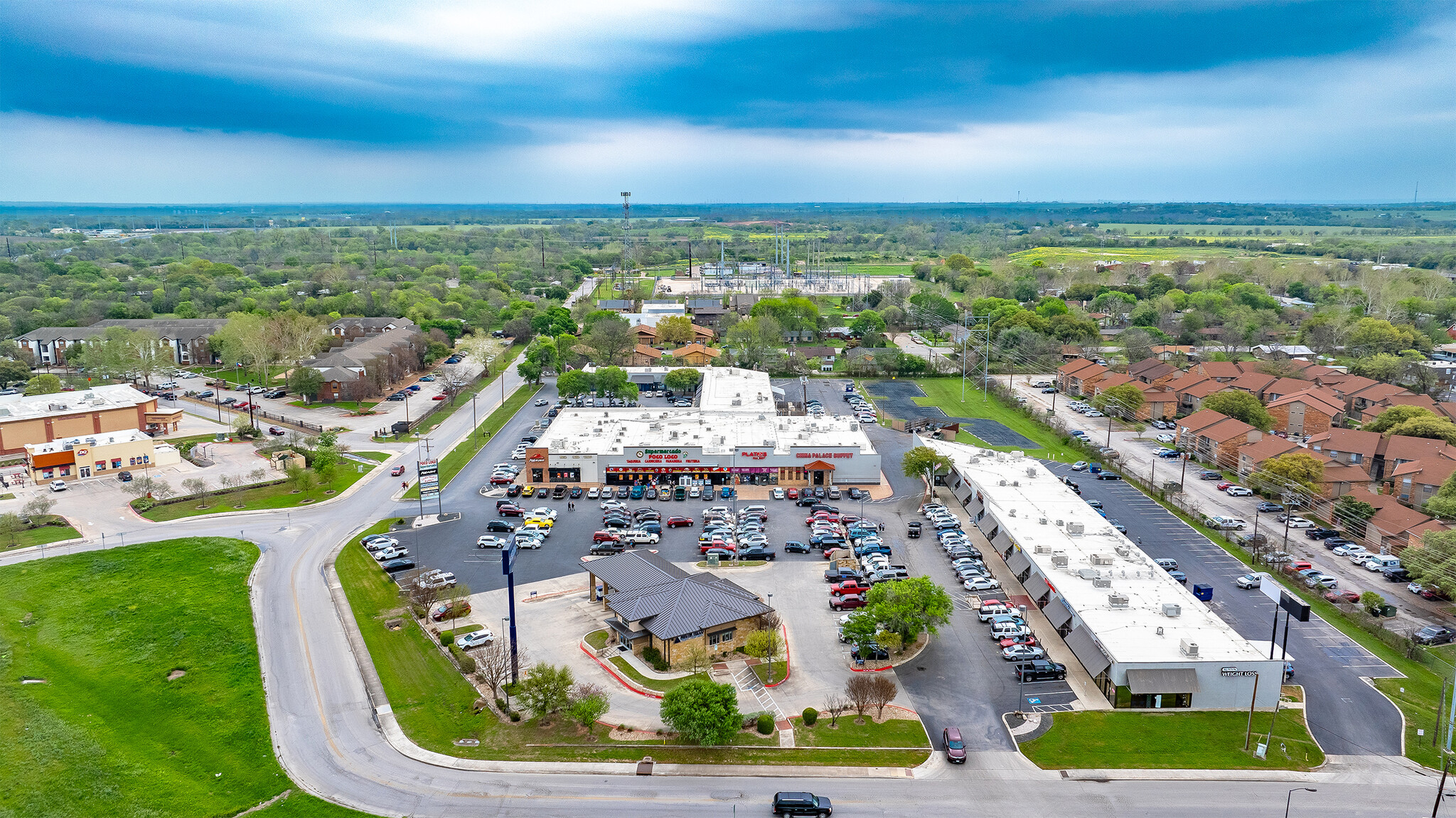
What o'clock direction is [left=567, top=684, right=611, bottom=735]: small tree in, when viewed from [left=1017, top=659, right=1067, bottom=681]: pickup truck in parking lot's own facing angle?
The small tree is roughly at 5 o'clock from the pickup truck in parking lot.

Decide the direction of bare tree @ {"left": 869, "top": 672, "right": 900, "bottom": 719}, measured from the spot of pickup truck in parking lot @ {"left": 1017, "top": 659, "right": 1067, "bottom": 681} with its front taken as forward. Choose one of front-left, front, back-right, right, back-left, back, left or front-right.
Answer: back-right

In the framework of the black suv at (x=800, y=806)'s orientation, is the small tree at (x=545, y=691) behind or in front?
behind

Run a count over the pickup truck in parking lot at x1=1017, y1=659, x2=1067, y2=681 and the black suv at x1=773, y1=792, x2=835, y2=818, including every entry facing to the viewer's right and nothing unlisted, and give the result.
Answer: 2

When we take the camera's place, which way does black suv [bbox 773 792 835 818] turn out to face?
facing to the right of the viewer

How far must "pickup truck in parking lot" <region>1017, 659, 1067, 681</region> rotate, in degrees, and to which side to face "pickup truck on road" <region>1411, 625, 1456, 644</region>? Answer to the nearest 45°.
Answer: approximately 45° to its left

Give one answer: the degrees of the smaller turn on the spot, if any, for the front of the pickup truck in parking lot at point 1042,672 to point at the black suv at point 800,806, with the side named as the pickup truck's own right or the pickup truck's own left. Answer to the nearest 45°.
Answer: approximately 135° to the pickup truck's own right

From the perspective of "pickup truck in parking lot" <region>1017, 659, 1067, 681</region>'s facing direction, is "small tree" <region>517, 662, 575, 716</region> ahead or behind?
behind

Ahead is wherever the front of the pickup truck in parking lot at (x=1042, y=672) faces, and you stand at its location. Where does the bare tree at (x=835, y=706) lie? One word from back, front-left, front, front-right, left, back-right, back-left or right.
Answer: back-right

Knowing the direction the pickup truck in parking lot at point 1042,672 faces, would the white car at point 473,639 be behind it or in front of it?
behind

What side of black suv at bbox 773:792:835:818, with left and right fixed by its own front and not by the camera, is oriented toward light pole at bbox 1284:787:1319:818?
front

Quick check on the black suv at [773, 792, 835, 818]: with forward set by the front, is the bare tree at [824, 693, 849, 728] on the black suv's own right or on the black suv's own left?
on the black suv's own left

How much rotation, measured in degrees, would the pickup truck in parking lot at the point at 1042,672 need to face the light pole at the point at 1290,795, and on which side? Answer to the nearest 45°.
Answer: approximately 45° to its right

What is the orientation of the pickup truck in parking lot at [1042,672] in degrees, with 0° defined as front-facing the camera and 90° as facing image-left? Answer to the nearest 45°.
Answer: approximately 270°
